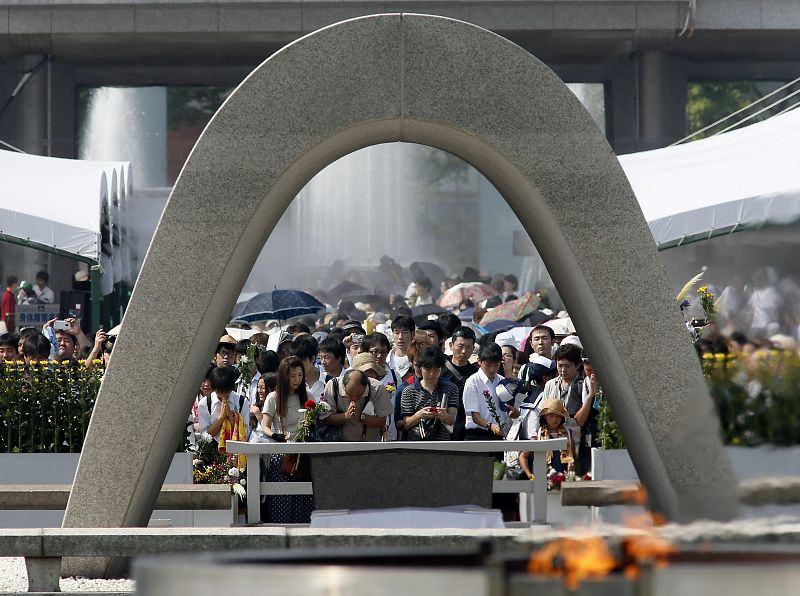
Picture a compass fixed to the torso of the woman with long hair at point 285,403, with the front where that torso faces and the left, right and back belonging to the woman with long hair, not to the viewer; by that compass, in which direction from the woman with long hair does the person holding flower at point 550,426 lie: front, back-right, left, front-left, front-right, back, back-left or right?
front-left

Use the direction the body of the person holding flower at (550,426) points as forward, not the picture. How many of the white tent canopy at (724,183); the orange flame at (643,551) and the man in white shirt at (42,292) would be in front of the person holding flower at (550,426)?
1

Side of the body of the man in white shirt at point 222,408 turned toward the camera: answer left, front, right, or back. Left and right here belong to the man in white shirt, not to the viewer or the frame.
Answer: front

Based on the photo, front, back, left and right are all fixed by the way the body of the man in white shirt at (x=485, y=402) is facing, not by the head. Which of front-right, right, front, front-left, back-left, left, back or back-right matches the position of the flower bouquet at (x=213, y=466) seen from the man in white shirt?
back-right

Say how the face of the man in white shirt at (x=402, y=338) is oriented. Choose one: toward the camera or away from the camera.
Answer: toward the camera

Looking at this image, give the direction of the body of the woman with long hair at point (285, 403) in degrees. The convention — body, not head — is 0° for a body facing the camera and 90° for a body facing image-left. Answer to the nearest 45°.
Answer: approximately 315°

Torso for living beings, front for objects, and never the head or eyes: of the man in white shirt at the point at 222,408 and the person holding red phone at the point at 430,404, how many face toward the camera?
2

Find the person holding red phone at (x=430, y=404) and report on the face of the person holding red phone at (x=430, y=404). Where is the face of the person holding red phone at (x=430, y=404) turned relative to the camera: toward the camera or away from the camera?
toward the camera

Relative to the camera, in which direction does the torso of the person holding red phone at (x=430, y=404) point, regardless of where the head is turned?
toward the camera

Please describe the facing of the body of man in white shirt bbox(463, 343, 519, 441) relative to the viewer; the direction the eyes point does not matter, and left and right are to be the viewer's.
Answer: facing the viewer and to the right of the viewer

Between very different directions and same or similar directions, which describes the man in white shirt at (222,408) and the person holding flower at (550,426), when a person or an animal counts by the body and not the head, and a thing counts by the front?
same or similar directions

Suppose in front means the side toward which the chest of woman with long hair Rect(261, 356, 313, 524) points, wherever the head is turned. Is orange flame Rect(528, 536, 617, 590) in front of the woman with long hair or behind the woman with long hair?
in front

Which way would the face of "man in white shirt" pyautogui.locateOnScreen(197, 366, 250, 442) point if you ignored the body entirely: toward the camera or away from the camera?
toward the camera

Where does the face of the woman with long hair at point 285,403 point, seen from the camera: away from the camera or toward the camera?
toward the camera

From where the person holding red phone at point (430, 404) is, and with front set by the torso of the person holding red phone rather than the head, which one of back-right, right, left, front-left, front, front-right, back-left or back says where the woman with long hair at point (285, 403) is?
right

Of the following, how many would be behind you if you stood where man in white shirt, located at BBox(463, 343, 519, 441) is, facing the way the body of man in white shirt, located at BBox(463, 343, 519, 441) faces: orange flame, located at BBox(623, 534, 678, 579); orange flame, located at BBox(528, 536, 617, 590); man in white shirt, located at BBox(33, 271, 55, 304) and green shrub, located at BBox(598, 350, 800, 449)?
1
